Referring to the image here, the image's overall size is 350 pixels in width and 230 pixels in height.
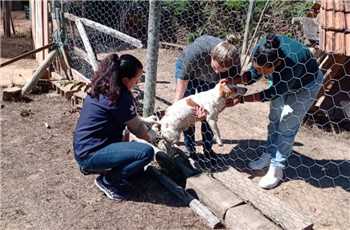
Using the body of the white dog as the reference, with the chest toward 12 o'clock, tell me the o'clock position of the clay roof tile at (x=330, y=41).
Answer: The clay roof tile is roughly at 11 o'clock from the white dog.

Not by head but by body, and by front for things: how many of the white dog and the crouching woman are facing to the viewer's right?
2

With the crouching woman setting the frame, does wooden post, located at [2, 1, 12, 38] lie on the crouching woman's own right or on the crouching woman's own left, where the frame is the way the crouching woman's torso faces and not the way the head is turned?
on the crouching woman's own left

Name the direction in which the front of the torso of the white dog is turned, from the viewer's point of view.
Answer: to the viewer's right

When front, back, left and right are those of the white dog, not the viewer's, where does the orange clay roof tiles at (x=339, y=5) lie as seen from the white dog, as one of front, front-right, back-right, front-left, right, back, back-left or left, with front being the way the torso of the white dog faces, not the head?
front-left

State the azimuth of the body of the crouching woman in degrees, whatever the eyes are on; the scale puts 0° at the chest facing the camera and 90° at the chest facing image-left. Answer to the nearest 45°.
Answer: approximately 270°

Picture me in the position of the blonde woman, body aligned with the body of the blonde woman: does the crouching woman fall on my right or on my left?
on my right

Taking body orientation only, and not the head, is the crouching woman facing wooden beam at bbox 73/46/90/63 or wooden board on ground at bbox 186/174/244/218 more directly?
the wooden board on ground

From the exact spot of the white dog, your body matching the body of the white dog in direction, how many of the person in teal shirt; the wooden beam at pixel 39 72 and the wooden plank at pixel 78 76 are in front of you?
1

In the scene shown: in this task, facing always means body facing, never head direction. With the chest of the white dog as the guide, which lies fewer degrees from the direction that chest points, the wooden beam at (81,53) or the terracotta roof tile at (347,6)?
the terracotta roof tile

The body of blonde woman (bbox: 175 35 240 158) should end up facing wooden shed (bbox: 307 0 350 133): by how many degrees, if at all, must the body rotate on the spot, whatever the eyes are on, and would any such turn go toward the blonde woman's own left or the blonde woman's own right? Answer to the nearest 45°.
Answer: approximately 90° to the blonde woman's own left

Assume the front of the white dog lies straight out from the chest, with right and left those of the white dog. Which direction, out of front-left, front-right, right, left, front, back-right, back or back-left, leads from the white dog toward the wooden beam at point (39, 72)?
back-left
